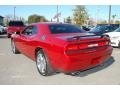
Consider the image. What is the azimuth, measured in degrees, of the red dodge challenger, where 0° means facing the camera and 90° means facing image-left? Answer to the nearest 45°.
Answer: approximately 135°
